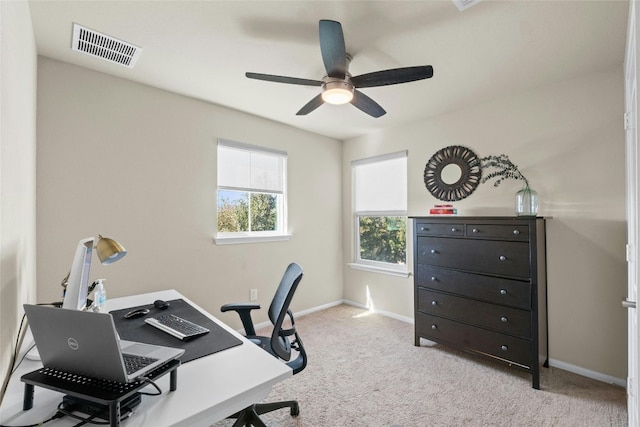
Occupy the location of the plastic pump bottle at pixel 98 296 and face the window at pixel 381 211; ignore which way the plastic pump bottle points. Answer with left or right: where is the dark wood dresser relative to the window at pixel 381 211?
right

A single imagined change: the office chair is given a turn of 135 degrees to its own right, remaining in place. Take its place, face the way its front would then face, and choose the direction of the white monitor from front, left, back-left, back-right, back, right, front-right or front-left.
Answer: back-left

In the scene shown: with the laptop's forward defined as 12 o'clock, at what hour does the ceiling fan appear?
The ceiling fan is roughly at 1 o'clock from the laptop.

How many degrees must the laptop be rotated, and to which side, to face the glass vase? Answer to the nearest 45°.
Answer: approximately 45° to its right

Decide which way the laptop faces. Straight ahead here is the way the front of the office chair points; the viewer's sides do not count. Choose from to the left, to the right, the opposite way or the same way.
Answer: the opposite way

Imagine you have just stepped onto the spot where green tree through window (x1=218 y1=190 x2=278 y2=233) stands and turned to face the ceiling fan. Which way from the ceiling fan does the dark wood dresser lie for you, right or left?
left

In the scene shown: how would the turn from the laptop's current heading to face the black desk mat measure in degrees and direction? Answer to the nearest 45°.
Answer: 0° — it already faces it

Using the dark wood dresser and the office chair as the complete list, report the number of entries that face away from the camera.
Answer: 0

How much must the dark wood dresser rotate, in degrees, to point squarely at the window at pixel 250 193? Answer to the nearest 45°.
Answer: approximately 45° to its right

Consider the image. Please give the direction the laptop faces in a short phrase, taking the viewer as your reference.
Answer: facing away from the viewer and to the right of the viewer

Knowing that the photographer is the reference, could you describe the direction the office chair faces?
facing the viewer and to the left of the viewer

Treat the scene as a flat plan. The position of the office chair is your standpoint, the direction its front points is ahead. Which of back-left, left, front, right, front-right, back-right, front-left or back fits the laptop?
front

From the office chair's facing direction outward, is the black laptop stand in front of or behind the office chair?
in front

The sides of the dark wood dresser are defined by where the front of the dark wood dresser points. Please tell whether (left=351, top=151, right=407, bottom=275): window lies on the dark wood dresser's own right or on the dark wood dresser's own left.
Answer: on the dark wood dresser's own right

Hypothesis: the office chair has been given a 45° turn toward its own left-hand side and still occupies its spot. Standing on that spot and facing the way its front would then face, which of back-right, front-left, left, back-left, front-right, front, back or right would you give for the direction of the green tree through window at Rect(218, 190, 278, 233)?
back

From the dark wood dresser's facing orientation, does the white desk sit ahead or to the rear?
ahead

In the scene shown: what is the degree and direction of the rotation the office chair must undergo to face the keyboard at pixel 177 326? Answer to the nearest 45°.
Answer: approximately 45° to its right
